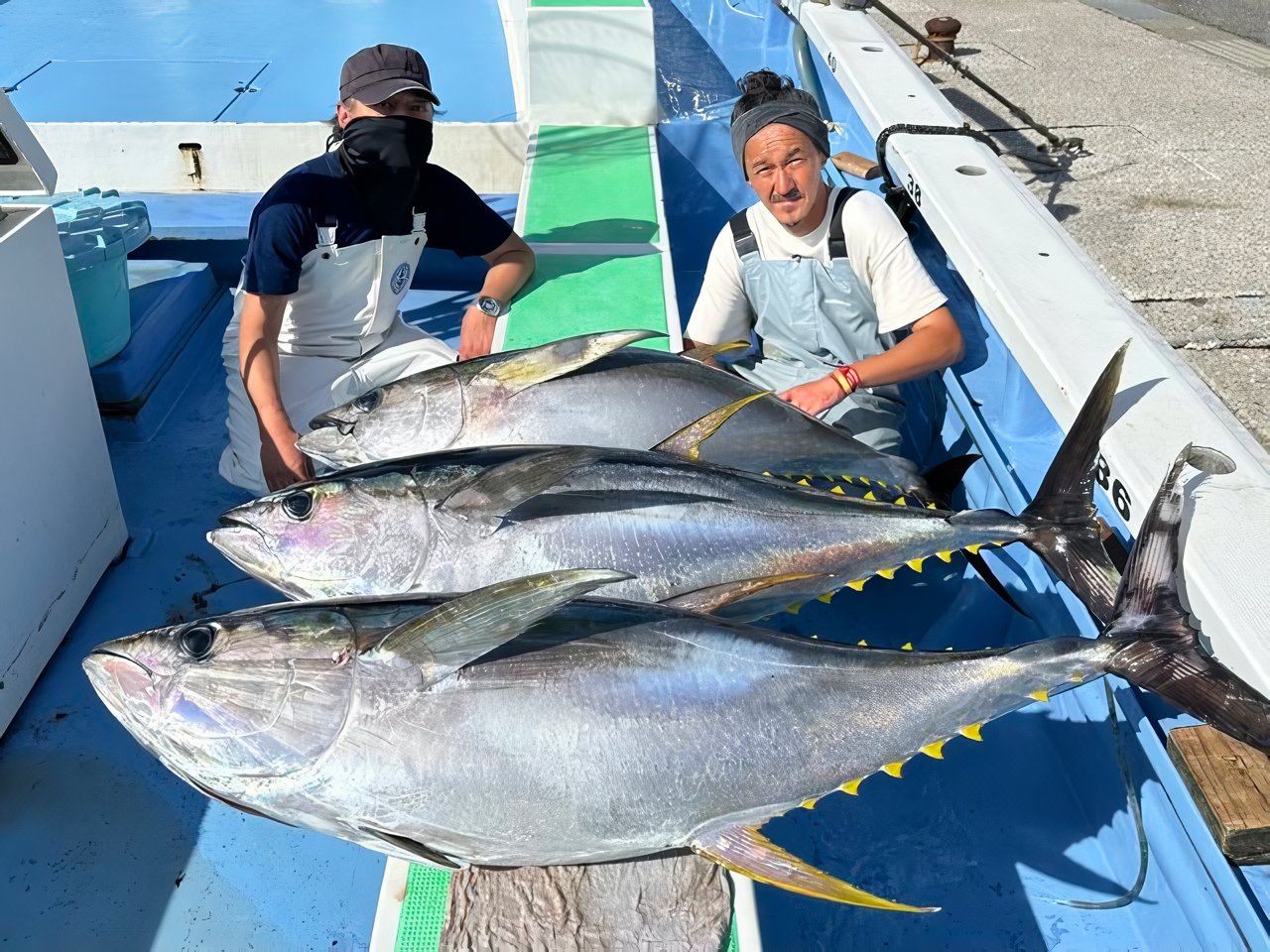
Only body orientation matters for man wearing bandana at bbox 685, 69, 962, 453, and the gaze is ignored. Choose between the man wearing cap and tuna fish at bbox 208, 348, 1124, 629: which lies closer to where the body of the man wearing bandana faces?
the tuna fish

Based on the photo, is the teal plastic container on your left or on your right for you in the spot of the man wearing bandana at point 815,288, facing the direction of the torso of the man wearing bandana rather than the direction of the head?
on your right

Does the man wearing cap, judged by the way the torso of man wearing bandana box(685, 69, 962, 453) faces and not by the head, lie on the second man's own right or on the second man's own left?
on the second man's own right

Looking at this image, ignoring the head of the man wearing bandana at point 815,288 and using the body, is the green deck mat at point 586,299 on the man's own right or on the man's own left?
on the man's own right

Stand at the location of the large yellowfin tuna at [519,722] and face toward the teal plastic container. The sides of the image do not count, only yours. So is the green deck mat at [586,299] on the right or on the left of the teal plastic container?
right

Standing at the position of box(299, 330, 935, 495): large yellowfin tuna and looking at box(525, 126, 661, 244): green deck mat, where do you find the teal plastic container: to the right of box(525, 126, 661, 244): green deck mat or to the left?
left

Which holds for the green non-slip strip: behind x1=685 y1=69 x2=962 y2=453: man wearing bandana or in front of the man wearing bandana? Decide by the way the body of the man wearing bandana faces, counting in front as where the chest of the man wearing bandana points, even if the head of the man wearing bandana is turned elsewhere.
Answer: in front

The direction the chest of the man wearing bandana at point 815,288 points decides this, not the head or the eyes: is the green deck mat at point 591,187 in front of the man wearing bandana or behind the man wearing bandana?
behind

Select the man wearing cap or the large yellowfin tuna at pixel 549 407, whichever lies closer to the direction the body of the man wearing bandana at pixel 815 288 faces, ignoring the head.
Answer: the large yellowfin tuna

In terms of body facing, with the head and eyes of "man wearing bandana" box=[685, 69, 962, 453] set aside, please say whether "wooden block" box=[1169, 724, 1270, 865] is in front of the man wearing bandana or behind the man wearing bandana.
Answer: in front

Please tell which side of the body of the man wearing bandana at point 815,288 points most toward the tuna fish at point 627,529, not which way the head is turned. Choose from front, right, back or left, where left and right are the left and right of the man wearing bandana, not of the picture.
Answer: front

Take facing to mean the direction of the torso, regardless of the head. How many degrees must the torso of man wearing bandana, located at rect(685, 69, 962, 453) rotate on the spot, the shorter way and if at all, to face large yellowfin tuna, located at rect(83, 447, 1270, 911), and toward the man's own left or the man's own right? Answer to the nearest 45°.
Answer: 0° — they already face it

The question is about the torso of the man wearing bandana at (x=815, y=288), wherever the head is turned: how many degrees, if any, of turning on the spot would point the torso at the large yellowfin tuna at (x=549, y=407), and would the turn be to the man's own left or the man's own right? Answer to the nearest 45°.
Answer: approximately 45° to the man's own right

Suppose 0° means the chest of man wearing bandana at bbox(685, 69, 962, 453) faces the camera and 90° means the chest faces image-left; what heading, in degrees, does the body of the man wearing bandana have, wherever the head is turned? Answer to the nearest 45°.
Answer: approximately 0°

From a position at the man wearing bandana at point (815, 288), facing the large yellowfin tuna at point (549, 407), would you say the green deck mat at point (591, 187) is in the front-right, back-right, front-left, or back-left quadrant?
back-right
